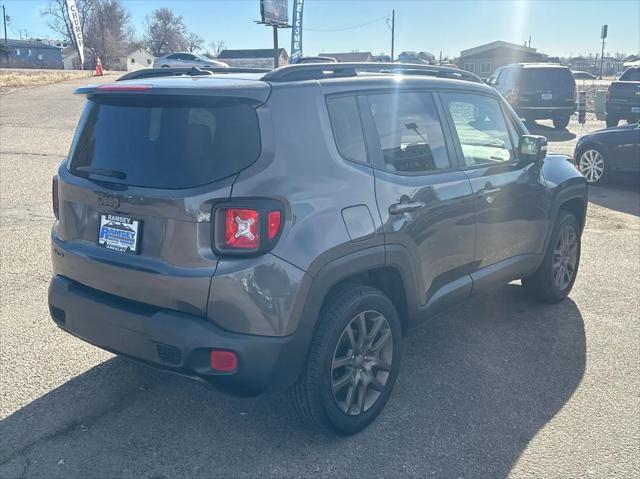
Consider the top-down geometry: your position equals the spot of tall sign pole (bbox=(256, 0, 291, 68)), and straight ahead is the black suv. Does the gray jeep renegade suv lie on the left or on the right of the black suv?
right

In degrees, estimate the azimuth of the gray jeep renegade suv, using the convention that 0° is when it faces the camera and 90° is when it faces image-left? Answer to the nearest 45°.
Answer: approximately 225°

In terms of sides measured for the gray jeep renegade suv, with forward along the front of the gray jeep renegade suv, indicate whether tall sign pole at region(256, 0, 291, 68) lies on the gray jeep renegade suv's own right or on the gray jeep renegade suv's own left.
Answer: on the gray jeep renegade suv's own left
